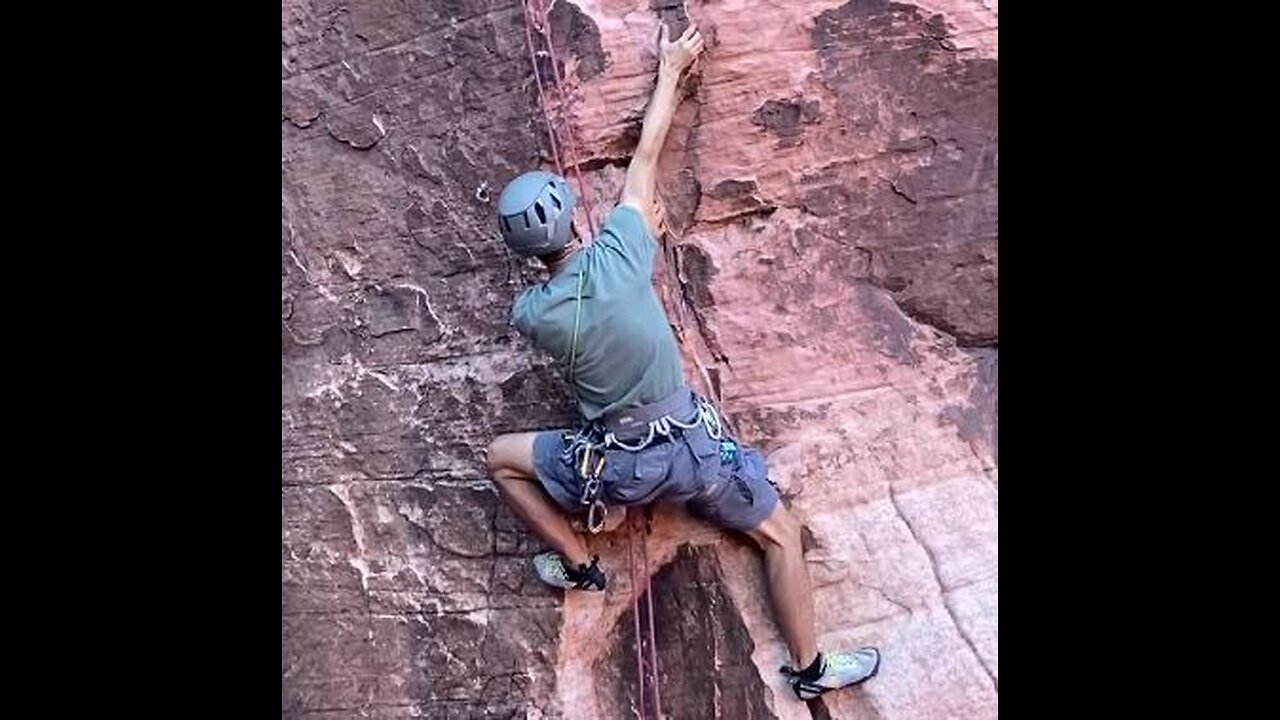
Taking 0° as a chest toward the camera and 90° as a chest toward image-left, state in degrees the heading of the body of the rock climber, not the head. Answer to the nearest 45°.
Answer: approximately 180°
